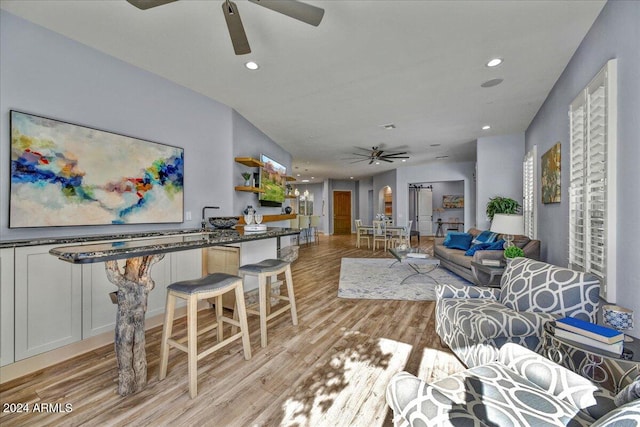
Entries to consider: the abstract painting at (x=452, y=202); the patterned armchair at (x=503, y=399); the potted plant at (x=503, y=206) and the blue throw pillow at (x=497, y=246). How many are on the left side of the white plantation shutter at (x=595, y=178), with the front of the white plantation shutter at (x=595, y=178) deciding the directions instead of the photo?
1

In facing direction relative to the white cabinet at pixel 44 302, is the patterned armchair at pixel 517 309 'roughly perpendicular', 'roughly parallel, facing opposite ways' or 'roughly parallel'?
roughly parallel, facing opposite ways

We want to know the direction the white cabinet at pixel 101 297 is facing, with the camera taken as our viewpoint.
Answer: facing the viewer and to the right of the viewer

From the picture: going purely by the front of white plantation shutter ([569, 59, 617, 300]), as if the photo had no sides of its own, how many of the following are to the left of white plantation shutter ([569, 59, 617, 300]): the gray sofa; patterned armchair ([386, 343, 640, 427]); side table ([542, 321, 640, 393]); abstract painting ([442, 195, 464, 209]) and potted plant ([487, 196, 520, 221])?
2

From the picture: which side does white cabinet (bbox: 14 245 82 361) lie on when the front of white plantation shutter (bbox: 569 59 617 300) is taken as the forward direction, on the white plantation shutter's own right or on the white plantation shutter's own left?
on the white plantation shutter's own left

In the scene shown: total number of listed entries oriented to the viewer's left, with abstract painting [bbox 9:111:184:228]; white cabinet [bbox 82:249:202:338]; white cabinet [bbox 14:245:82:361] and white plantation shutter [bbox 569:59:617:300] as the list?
1

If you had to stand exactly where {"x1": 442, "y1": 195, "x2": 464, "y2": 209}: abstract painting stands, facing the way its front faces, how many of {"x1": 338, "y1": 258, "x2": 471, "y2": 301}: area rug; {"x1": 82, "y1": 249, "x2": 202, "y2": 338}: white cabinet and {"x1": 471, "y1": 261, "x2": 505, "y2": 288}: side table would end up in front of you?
3

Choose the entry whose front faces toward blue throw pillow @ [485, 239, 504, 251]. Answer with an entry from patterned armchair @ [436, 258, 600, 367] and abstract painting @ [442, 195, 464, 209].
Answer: the abstract painting

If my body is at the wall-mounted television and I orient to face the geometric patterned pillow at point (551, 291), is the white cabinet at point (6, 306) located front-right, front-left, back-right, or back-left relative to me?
front-right

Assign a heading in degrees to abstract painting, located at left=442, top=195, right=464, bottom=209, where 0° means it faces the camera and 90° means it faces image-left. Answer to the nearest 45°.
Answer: approximately 0°

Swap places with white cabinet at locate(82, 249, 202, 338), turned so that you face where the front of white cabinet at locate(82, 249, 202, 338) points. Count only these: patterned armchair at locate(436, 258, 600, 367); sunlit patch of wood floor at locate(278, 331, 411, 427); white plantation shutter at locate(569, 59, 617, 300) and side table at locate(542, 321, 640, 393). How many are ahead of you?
4

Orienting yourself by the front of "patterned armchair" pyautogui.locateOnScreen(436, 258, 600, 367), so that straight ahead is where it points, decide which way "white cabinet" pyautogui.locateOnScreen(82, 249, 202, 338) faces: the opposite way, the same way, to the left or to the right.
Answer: the opposite way

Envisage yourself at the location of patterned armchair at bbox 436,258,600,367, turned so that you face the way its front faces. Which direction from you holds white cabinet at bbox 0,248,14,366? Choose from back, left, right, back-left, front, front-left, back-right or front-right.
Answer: front

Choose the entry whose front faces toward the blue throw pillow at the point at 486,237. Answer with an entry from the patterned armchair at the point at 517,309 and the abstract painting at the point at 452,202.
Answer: the abstract painting

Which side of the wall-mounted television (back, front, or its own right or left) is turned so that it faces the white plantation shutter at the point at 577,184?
front

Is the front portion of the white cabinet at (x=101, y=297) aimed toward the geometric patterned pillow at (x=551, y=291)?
yes

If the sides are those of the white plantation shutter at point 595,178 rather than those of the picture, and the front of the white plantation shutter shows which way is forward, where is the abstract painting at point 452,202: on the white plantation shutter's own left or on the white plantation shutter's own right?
on the white plantation shutter's own right

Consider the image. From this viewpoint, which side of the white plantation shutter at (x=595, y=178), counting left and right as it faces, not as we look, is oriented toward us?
left

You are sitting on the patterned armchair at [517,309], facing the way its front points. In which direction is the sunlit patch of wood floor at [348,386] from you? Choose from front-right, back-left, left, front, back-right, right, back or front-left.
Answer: front

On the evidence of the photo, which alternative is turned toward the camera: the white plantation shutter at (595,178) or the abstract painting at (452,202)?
the abstract painting
